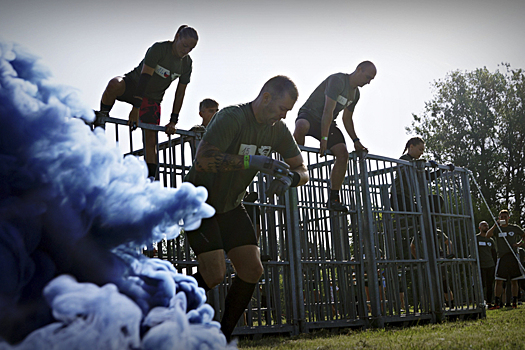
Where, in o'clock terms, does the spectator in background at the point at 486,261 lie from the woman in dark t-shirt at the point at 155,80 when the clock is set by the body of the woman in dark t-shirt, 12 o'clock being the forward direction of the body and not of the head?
The spectator in background is roughly at 9 o'clock from the woman in dark t-shirt.

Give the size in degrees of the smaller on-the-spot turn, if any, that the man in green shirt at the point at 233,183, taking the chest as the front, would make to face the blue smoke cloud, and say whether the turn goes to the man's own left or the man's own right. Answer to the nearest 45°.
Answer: approximately 45° to the man's own right

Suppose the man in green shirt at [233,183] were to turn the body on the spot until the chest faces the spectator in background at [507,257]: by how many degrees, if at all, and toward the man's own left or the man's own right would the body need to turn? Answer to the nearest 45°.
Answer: approximately 90° to the man's own left

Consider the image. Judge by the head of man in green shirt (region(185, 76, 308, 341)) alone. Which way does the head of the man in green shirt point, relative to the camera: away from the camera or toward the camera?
toward the camera

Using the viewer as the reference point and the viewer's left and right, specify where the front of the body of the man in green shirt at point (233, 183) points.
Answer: facing the viewer and to the right of the viewer

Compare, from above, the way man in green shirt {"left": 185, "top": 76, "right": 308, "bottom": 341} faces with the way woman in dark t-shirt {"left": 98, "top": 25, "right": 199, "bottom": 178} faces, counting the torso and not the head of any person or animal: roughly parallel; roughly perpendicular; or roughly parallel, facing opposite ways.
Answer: roughly parallel

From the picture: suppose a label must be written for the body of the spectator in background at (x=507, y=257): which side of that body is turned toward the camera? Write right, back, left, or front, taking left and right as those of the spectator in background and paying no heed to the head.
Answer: front

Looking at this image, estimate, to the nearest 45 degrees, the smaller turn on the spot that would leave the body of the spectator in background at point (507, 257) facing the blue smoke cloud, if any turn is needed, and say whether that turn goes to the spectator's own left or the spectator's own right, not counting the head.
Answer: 0° — they already face it

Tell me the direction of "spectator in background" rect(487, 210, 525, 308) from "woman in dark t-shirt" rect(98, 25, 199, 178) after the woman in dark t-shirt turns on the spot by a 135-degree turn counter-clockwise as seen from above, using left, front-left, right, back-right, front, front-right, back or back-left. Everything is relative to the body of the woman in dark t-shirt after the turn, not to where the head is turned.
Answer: front-right
